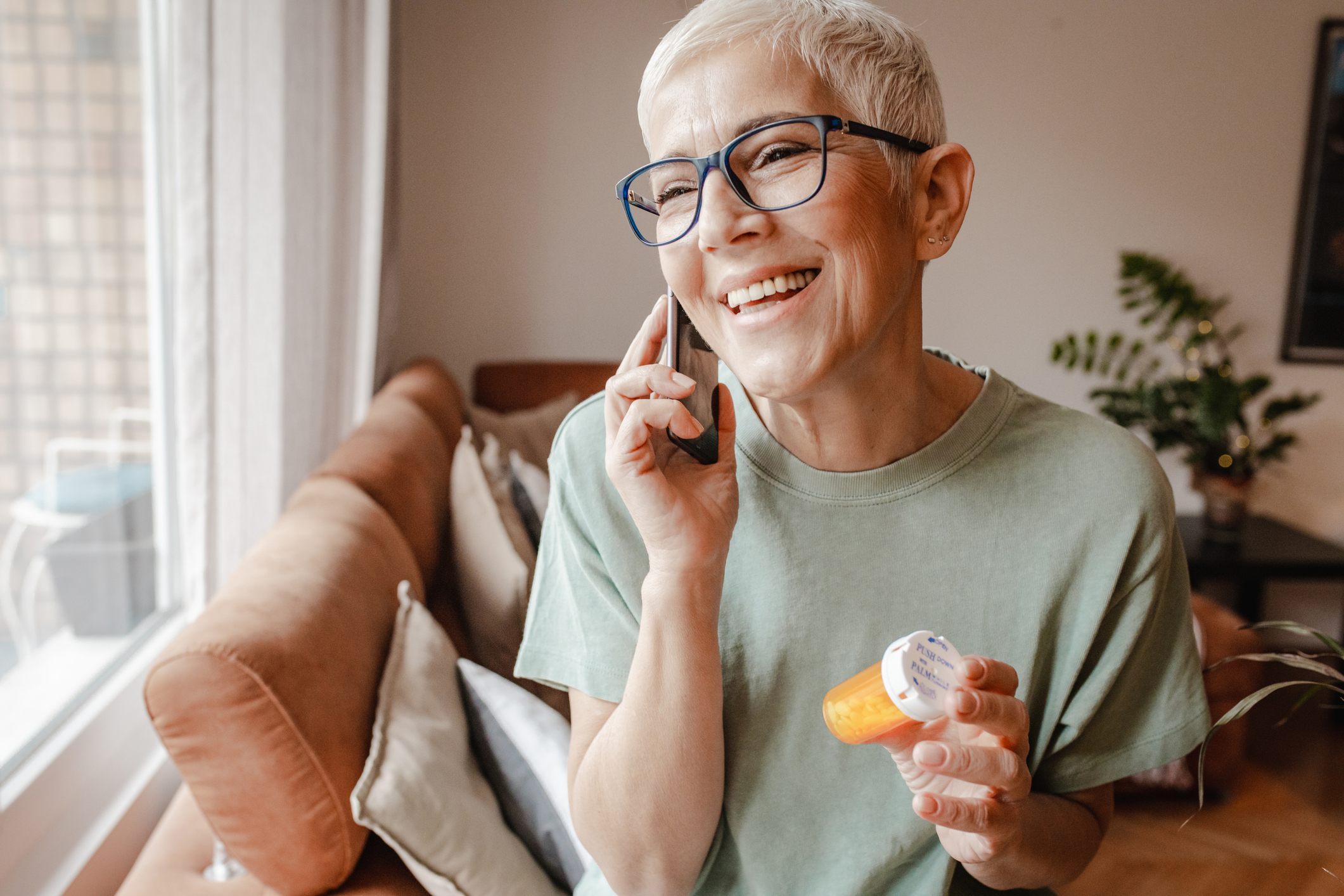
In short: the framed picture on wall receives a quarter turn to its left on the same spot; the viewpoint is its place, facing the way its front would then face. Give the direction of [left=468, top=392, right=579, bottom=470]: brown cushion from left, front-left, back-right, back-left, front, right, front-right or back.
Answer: back-right

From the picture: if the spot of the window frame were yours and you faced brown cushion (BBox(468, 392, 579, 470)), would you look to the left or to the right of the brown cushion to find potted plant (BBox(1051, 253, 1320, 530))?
right

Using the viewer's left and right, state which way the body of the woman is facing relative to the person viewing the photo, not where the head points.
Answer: facing the viewer

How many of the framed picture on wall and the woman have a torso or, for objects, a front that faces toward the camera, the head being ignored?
2

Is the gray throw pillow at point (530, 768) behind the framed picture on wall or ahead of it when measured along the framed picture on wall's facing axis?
ahead

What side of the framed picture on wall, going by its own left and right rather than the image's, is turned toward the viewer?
front

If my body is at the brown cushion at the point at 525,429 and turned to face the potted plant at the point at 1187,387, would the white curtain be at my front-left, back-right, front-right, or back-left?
back-right

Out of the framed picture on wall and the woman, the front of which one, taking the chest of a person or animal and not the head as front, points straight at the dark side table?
the framed picture on wall

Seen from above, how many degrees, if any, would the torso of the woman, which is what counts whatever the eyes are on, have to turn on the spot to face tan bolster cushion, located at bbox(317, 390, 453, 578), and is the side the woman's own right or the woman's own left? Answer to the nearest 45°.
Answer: approximately 135° to the woman's own right

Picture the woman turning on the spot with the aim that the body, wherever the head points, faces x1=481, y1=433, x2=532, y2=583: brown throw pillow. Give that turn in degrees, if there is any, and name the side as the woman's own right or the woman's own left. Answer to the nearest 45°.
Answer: approximately 135° to the woman's own right
